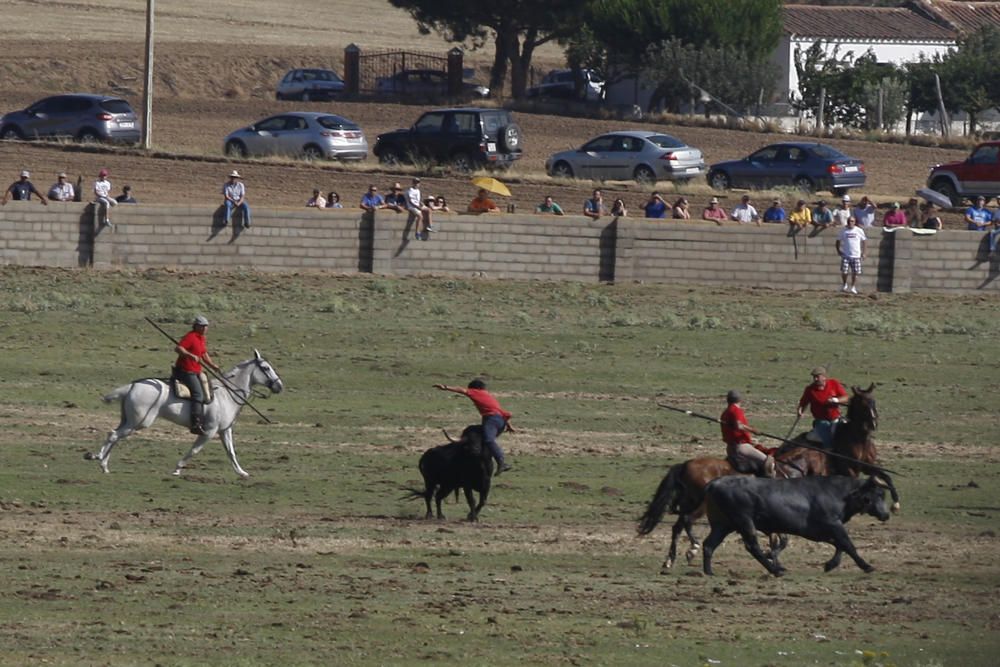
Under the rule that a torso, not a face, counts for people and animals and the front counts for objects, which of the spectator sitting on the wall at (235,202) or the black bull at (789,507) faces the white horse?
the spectator sitting on the wall

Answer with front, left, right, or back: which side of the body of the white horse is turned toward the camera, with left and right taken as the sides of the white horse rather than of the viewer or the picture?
right

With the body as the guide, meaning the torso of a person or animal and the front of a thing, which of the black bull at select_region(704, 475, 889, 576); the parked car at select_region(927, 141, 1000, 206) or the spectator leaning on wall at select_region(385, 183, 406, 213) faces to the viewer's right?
the black bull

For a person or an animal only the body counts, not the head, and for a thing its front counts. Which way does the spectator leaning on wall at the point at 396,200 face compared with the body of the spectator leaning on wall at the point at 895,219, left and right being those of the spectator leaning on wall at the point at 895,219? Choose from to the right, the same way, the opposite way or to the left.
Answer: the same way

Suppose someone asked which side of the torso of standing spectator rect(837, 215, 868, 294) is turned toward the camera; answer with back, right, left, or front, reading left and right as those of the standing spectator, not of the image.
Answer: front

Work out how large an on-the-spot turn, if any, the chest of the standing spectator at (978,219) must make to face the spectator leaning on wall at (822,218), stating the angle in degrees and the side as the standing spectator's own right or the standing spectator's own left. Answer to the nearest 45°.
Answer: approximately 45° to the standing spectator's own right

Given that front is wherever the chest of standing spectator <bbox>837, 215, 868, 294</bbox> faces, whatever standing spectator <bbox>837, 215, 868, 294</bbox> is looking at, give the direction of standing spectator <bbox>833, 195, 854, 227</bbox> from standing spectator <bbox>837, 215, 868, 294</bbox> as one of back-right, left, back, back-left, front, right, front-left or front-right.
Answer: back

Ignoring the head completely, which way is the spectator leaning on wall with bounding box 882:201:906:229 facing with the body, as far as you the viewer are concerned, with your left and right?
facing the viewer

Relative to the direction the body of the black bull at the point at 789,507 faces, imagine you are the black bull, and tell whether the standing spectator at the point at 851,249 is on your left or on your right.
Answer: on your left

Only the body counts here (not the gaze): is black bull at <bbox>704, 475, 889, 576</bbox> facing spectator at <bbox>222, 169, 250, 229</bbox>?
no

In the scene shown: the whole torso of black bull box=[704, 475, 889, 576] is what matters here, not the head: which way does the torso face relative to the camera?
to the viewer's right

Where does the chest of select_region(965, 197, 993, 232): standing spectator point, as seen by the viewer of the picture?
toward the camera

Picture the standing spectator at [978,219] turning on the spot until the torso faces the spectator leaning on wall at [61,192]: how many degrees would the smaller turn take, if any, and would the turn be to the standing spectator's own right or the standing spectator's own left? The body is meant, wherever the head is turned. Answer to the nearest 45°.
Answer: approximately 90° to the standing spectator's own right

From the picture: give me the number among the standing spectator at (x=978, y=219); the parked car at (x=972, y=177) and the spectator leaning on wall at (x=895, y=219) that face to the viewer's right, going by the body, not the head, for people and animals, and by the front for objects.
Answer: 0

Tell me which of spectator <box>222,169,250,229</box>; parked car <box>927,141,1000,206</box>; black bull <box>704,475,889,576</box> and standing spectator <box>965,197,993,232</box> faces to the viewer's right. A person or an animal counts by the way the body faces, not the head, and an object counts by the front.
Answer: the black bull

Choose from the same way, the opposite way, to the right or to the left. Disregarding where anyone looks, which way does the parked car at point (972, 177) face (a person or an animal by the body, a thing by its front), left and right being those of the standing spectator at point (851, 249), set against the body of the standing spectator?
to the right

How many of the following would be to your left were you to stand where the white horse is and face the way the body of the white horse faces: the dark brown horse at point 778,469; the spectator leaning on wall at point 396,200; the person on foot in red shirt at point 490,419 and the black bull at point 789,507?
1

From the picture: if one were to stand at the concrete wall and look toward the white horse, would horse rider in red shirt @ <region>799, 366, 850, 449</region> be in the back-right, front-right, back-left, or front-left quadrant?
front-left

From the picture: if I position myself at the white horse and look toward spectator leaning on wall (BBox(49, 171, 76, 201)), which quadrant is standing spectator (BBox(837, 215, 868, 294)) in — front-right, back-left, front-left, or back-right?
front-right

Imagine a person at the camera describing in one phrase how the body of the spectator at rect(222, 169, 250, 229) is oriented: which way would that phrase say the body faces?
toward the camera
